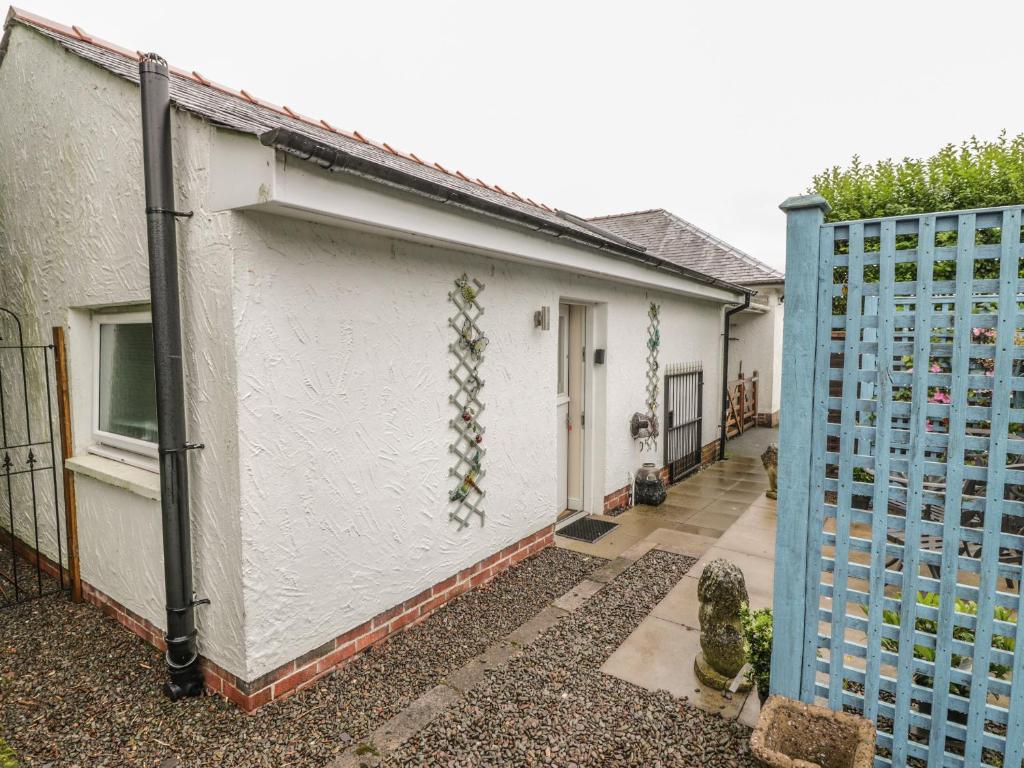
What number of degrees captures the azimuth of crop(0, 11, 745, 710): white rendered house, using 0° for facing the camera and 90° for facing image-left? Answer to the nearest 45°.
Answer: approximately 315°

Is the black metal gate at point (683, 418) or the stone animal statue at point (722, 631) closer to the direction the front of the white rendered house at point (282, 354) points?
the stone animal statue

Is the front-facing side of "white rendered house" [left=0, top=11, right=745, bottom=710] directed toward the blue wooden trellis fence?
yes

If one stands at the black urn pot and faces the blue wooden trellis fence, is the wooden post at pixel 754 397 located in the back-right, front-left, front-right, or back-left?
back-left

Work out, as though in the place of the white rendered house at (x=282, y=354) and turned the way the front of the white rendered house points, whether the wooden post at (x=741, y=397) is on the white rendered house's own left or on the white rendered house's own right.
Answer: on the white rendered house's own left

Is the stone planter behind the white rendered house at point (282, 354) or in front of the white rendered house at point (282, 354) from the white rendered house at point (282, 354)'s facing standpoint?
in front

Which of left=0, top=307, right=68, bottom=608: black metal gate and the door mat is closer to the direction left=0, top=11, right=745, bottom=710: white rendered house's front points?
the door mat

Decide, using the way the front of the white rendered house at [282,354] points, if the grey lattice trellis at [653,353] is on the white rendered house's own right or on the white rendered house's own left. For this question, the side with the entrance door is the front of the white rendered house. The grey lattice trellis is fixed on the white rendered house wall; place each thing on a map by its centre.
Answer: on the white rendered house's own left

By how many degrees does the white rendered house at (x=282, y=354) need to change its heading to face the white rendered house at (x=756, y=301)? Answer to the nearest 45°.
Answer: approximately 90° to its left

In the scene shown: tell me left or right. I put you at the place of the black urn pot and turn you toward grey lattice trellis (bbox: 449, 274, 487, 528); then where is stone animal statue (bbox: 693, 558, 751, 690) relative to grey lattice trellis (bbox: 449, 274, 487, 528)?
left

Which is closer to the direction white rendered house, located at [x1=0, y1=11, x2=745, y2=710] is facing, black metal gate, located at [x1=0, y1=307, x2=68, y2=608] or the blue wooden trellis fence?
the blue wooden trellis fence
